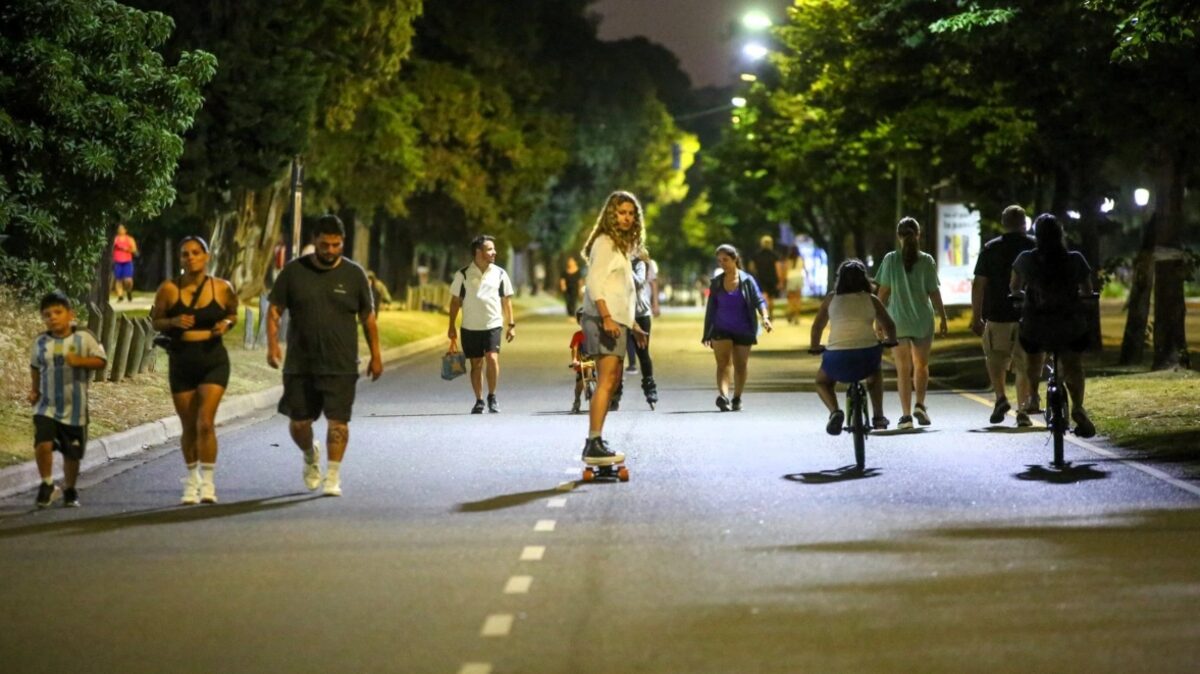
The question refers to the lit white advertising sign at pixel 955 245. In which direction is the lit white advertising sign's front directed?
toward the camera

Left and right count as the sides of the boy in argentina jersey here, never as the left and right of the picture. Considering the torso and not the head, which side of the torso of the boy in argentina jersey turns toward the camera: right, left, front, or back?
front

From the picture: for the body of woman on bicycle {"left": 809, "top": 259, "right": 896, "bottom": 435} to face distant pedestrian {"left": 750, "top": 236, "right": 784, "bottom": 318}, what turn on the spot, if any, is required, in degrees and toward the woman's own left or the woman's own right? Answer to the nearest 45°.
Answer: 0° — they already face them

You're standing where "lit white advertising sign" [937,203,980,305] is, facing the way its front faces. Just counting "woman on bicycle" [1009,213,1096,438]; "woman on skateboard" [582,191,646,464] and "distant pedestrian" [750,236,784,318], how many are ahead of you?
2

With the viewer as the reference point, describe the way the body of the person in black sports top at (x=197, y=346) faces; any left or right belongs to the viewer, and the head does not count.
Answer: facing the viewer

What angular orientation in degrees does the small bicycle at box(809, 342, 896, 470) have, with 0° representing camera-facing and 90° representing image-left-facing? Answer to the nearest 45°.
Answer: approximately 180°

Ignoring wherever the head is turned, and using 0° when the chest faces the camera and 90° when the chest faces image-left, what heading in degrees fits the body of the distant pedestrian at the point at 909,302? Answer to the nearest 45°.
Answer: approximately 180°

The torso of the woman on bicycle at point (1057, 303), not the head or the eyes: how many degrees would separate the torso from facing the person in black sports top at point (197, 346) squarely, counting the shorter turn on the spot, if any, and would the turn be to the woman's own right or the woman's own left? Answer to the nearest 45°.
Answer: approximately 135° to the woman's own left

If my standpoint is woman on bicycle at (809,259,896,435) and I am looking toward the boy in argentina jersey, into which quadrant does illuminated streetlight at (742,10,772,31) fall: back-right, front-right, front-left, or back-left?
back-right

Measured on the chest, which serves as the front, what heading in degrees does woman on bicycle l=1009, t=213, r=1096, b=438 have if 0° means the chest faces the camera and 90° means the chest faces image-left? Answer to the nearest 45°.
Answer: approximately 180°

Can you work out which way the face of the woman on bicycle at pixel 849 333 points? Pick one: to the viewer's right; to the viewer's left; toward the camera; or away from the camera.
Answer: away from the camera

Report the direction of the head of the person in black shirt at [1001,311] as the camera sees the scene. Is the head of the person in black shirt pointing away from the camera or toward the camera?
away from the camera

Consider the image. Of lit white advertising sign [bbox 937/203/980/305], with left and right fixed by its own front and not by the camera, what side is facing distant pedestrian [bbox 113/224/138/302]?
right

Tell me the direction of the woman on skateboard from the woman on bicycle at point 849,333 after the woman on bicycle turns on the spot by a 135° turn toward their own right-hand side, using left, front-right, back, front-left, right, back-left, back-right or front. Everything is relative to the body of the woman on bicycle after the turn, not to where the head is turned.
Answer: right

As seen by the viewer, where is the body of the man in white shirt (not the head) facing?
toward the camera
